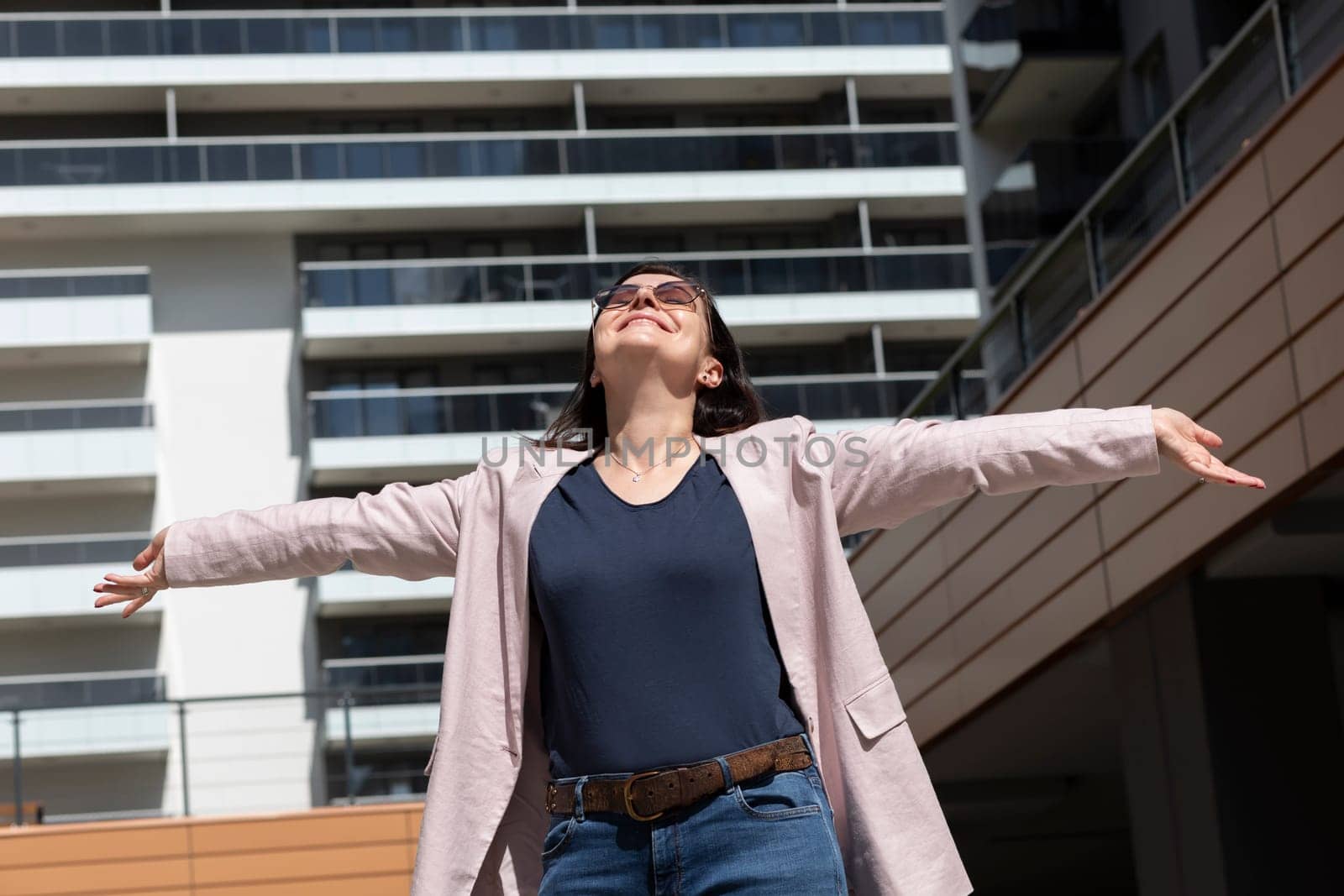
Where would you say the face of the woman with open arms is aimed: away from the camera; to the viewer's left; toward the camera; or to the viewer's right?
toward the camera

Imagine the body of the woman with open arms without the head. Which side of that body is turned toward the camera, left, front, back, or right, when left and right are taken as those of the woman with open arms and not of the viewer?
front

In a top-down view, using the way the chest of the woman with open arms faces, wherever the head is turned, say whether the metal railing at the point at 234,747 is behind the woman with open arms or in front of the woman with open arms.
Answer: behind

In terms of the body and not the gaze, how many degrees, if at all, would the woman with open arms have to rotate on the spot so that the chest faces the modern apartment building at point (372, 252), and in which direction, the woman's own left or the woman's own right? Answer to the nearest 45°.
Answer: approximately 180°
